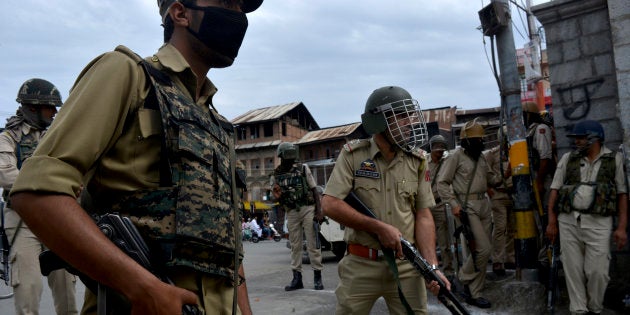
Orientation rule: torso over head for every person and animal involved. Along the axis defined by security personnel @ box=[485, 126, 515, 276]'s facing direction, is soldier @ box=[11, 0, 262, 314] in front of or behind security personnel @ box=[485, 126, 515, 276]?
in front

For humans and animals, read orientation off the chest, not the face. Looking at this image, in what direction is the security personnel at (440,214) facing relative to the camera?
toward the camera

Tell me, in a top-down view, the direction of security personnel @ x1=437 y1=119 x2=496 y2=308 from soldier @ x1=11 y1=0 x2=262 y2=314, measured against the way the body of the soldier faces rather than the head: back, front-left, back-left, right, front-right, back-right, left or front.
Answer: left

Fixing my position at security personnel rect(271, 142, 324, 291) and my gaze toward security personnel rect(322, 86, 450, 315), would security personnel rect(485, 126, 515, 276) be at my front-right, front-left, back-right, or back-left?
front-left

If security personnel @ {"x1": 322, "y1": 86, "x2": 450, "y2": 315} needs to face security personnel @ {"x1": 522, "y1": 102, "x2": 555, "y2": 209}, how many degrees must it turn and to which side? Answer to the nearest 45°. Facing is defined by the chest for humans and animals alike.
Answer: approximately 90° to its left

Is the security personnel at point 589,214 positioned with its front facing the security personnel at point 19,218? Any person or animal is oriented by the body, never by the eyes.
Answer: no

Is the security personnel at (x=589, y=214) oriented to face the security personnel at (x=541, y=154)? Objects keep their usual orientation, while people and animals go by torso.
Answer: no

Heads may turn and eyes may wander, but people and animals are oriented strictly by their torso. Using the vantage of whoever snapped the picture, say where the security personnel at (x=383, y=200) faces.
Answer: facing the viewer and to the right of the viewer

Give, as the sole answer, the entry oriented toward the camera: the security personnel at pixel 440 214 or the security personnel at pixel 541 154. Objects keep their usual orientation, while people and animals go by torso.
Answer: the security personnel at pixel 440 214

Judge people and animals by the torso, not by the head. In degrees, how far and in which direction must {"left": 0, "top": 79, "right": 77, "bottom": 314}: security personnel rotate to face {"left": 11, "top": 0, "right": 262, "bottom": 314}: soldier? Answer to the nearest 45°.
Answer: approximately 45° to its right

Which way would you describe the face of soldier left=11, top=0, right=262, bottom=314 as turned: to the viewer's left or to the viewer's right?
to the viewer's right

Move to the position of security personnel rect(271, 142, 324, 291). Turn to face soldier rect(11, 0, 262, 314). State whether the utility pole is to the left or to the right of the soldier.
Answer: left

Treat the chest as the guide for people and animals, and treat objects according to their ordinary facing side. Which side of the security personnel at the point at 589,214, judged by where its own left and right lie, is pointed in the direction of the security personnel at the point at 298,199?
right

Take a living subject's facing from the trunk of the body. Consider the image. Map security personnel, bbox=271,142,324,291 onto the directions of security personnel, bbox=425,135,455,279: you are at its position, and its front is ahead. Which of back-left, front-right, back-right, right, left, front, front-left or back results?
right

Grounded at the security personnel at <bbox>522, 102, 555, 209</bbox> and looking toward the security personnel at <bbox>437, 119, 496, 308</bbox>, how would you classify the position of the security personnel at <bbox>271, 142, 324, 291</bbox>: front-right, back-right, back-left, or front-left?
front-right

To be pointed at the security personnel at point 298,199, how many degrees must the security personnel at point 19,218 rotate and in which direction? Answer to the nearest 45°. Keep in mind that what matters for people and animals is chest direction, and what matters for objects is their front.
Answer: approximately 90° to its left
